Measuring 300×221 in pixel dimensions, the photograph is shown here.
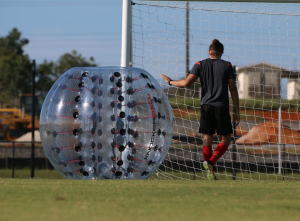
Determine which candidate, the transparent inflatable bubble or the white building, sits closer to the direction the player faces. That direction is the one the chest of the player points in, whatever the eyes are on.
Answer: the white building

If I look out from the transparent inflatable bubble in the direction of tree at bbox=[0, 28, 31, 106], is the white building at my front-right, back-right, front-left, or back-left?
front-right

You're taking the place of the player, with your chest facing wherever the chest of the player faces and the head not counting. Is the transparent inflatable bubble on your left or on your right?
on your left

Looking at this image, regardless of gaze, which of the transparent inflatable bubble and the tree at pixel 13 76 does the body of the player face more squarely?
the tree

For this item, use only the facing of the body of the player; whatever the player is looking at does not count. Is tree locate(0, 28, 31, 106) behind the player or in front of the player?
in front

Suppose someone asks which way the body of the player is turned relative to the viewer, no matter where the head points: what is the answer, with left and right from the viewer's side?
facing away from the viewer

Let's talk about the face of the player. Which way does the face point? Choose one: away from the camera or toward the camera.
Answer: away from the camera

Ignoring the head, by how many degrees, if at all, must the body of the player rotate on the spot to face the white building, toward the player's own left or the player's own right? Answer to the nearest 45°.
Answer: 0° — they already face it
